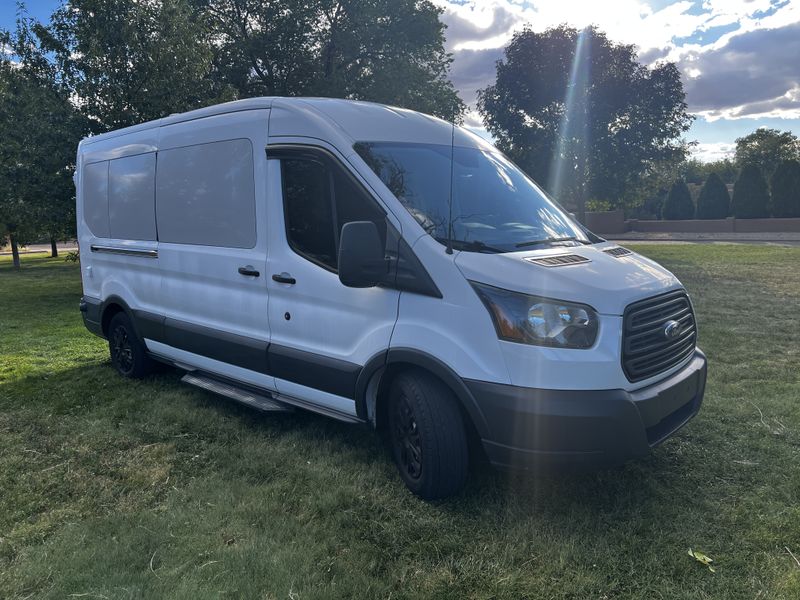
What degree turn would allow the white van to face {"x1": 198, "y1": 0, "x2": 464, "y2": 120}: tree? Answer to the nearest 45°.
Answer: approximately 135° to its left

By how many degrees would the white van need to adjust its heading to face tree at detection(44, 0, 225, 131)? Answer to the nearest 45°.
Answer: approximately 180°

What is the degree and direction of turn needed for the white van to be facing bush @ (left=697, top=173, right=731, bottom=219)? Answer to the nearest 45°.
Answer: approximately 90° to its left

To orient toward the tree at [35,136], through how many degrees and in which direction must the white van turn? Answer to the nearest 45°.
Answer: approximately 180°

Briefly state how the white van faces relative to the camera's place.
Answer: facing the viewer and to the right of the viewer

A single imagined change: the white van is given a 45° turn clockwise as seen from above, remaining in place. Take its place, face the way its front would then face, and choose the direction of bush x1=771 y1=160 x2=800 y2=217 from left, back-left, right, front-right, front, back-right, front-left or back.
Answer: back-left

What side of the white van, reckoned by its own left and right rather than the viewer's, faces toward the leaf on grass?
front

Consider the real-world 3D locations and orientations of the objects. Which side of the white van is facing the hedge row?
left

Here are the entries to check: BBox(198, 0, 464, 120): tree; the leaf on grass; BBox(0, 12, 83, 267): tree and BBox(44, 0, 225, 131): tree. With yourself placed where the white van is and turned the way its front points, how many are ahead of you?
1

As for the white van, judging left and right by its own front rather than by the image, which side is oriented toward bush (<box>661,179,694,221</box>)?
left

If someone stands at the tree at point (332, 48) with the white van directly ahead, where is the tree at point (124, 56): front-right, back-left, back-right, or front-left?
front-right
